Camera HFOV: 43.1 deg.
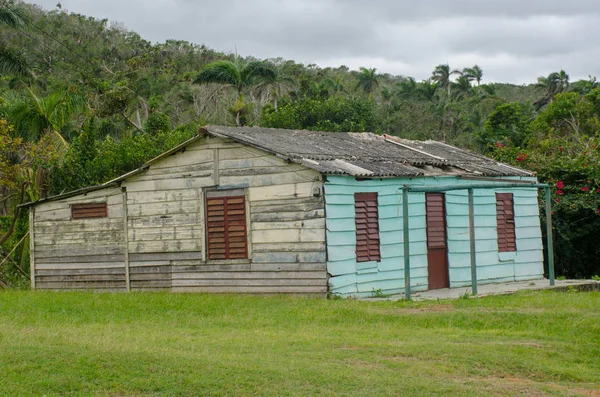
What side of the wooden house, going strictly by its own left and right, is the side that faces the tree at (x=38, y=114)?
back

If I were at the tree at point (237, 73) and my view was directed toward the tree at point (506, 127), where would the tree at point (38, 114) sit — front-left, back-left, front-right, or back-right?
back-right

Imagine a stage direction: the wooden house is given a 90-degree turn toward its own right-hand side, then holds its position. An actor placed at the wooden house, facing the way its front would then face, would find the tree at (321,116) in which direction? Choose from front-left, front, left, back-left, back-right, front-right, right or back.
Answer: back-right

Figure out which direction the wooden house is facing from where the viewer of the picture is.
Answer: facing the viewer and to the right of the viewer

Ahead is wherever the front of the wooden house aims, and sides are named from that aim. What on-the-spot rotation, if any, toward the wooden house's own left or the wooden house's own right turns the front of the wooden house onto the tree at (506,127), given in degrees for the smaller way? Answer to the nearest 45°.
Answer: approximately 90° to the wooden house's own left

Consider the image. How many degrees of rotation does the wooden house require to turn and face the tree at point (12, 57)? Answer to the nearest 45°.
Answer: approximately 180°

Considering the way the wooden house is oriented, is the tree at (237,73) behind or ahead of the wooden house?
behind
